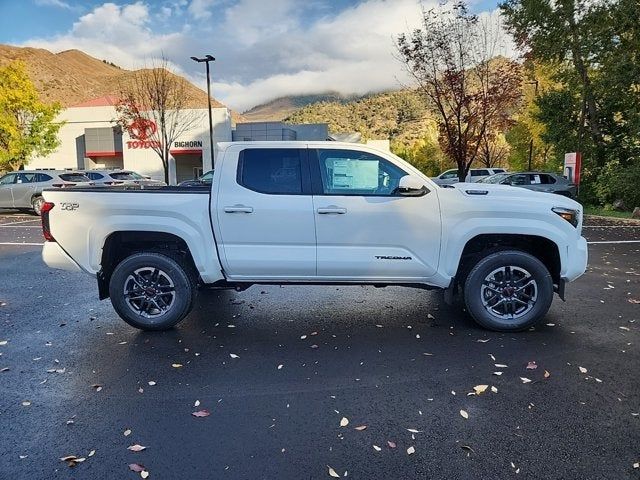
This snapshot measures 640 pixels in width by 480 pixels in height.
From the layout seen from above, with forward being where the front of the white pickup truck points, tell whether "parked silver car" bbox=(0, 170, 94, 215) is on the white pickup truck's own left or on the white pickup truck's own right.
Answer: on the white pickup truck's own left

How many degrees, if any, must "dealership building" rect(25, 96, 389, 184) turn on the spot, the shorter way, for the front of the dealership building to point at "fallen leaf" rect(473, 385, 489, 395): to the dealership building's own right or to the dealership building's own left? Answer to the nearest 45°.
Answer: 0° — it already faces it

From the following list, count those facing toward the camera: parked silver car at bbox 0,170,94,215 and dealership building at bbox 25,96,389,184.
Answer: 1

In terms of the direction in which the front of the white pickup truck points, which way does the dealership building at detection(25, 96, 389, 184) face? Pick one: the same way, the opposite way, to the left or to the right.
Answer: to the right

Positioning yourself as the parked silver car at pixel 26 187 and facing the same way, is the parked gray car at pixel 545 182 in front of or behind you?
behind

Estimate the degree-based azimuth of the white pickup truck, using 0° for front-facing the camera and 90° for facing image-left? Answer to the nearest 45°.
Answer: approximately 270°

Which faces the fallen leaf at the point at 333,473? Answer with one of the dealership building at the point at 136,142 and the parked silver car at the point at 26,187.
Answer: the dealership building

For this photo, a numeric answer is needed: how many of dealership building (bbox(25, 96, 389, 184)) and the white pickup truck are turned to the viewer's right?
1

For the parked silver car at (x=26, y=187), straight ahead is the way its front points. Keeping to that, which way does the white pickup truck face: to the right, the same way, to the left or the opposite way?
the opposite way

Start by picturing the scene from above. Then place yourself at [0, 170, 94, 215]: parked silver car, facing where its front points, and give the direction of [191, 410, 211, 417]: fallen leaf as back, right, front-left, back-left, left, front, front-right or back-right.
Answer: back-left

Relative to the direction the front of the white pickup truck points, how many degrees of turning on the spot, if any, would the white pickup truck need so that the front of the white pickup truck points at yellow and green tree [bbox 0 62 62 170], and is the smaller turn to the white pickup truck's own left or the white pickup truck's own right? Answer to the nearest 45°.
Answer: approximately 135° to the white pickup truck's own left

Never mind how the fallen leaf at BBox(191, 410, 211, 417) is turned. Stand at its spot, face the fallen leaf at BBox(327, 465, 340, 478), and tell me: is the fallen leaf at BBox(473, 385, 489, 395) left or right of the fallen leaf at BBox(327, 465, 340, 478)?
left
